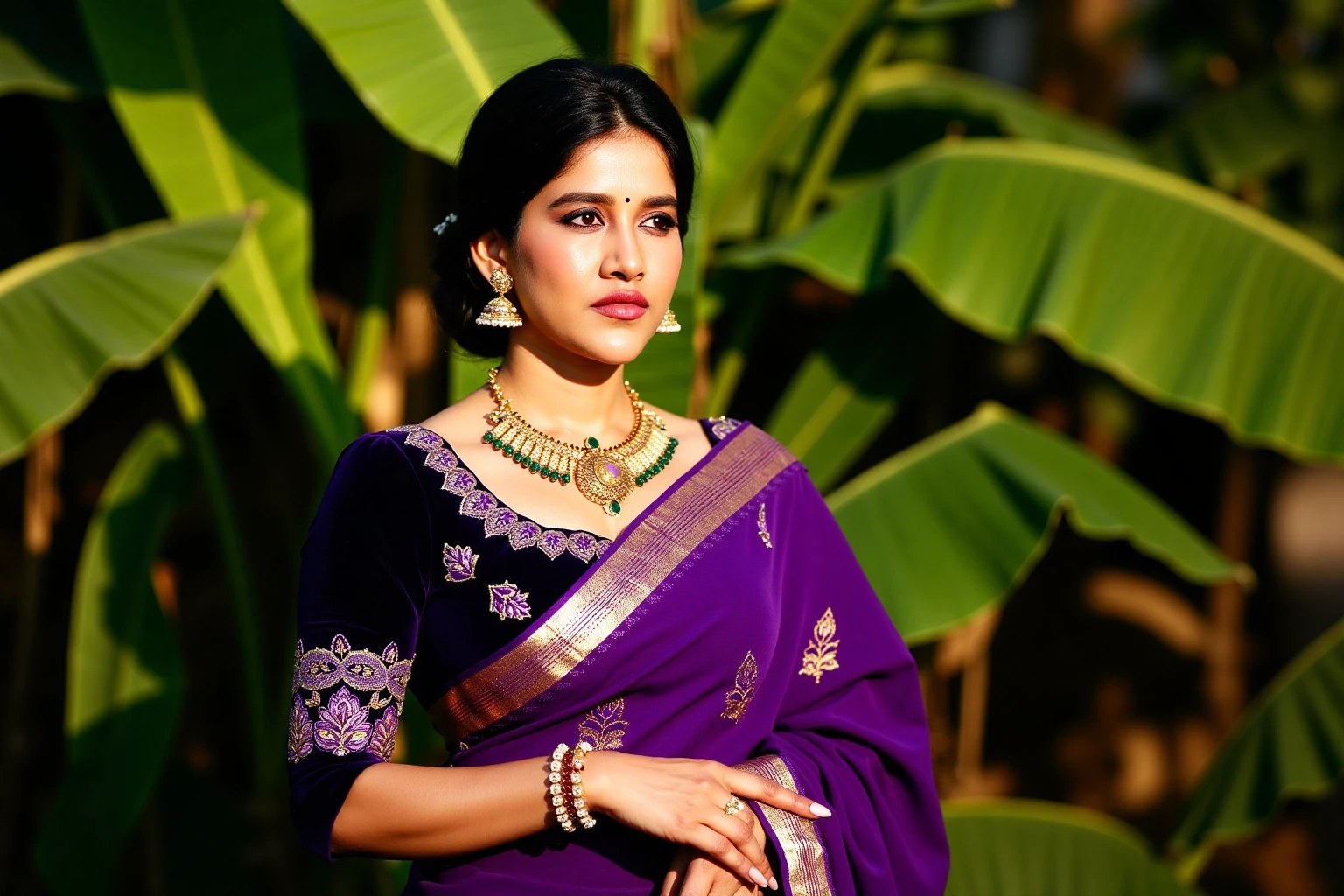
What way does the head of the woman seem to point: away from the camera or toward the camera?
toward the camera

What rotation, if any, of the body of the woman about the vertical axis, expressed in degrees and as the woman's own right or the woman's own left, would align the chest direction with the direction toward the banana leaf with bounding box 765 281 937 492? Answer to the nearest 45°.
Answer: approximately 135° to the woman's own left

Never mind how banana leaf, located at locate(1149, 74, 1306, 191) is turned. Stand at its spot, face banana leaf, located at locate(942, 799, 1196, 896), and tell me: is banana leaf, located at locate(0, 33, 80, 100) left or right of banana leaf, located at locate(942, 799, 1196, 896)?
right

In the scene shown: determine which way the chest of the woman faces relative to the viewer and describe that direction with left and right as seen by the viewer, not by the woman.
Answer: facing the viewer and to the right of the viewer

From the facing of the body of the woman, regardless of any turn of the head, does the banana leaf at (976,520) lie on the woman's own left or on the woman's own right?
on the woman's own left

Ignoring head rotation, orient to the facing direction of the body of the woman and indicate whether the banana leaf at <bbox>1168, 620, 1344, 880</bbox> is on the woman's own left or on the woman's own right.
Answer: on the woman's own left

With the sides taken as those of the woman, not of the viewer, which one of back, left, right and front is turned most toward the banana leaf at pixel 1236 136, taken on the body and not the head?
left

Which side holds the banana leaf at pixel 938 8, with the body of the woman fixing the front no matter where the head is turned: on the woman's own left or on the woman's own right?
on the woman's own left

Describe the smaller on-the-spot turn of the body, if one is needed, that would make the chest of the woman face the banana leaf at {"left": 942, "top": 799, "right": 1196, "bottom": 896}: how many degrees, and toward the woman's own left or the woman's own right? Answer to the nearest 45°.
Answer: approximately 90° to the woman's own left
